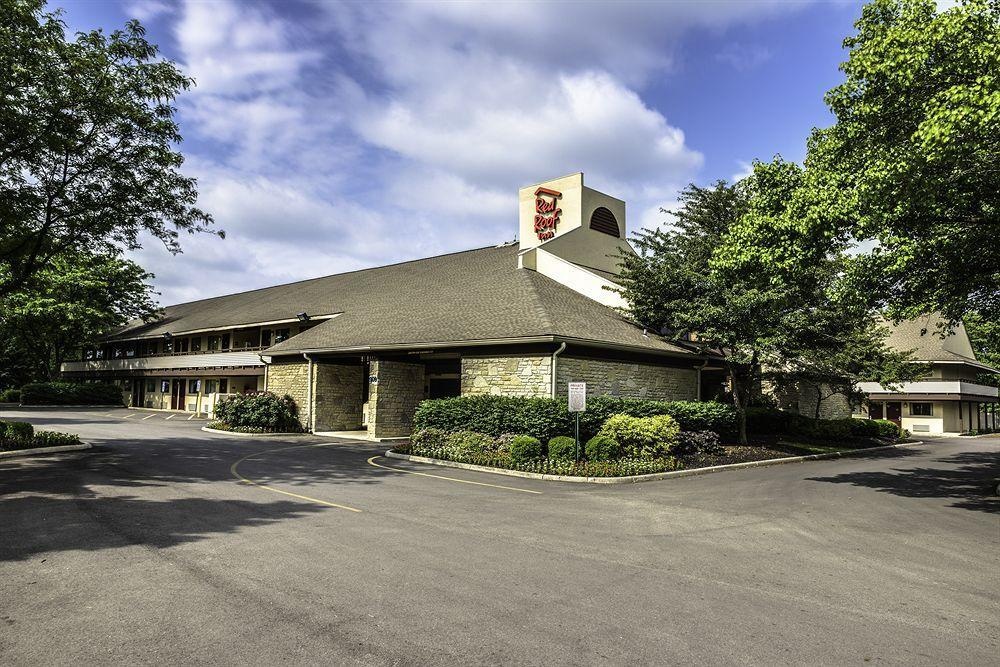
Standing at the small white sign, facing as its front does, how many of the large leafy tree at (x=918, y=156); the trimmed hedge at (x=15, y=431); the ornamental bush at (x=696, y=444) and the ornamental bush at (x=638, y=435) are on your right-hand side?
1

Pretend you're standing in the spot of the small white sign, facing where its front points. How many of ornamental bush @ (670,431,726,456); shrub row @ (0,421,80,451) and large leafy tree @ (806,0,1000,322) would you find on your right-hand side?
1

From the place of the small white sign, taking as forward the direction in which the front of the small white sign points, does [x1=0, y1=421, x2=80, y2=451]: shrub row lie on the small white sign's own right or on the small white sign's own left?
on the small white sign's own right

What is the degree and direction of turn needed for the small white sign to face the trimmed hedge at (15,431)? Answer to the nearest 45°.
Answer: approximately 90° to its right

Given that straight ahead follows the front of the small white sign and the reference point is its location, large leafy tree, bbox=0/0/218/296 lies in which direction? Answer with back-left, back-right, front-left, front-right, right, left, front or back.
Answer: right

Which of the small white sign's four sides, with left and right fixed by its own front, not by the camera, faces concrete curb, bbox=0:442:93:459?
right

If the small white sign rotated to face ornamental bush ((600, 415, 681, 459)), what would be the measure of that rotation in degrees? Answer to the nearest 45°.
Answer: approximately 135° to its left

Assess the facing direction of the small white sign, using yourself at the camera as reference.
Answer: facing the viewer

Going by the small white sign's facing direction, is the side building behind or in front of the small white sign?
behind

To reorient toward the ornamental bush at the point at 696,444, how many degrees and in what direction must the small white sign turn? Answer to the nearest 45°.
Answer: approximately 135° to its left
